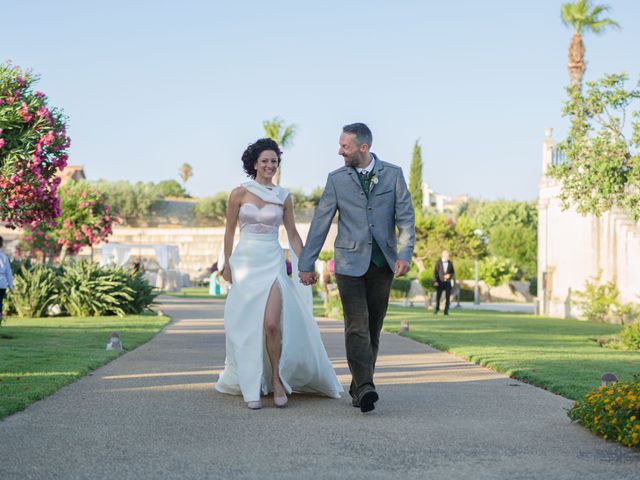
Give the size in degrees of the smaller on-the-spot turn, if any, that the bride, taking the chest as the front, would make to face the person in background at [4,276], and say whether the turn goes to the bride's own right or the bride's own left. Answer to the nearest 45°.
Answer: approximately 135° to the bride's own right

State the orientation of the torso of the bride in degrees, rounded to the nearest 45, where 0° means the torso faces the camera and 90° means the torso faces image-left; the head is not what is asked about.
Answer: approximately 0°

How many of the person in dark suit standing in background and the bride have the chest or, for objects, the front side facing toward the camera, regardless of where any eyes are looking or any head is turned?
2

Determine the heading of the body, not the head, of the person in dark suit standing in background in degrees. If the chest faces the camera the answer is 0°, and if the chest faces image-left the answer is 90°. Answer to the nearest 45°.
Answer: approximately 0°

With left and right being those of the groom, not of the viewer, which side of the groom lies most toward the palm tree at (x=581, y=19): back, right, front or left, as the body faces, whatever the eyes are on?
back

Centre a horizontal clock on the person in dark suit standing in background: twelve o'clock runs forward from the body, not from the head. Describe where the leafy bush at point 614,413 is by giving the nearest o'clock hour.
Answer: The leafy bush is roughly at 12 o'clock from the person in dark suit standing in background.

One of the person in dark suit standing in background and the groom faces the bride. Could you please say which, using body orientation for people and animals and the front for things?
the person in dark suit standing in background

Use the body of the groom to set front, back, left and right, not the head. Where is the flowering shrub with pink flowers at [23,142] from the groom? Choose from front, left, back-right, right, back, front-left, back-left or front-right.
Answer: back-right

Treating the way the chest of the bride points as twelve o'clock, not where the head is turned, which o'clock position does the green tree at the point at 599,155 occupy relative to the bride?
The green tree is roughly at 7 o'clock from the bride.
